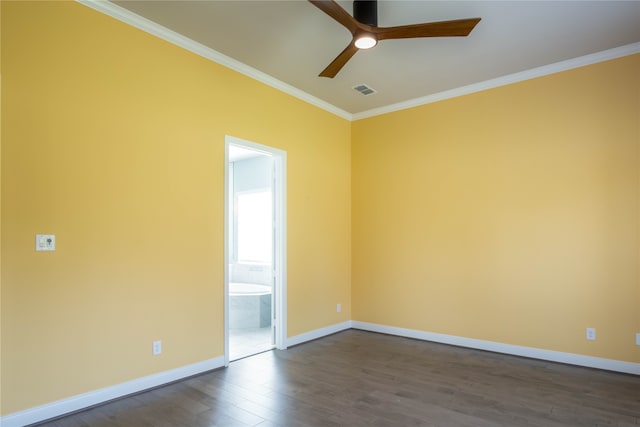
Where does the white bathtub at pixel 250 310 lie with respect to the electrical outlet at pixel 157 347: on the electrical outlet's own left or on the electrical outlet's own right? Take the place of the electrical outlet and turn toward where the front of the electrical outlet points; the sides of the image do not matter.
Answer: on the electrical outlet's own left

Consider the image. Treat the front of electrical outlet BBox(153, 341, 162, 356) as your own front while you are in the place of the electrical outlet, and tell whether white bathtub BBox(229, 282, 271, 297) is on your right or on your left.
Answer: on your left

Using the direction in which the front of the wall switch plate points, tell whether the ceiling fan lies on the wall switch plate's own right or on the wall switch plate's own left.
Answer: on the wall switch plate's own left

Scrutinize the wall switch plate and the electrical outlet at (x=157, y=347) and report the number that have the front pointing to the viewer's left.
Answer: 0

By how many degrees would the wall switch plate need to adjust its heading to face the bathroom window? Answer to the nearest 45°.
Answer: approximately 135° to its left

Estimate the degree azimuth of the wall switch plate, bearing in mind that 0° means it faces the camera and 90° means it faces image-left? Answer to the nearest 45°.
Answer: approximately 0°

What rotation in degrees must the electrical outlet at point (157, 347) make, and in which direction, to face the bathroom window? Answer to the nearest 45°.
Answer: approximately 90° to its left

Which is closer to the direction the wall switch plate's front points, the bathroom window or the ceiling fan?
the ceiling fan

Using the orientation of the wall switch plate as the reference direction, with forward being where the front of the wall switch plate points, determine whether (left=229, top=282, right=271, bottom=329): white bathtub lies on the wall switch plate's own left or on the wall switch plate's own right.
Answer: on the wall switch plate's own left

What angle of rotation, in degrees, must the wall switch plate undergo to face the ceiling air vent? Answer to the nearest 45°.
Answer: approximately 90° to its left

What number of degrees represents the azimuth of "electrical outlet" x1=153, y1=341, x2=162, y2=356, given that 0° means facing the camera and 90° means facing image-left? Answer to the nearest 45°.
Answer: approximately 315°
